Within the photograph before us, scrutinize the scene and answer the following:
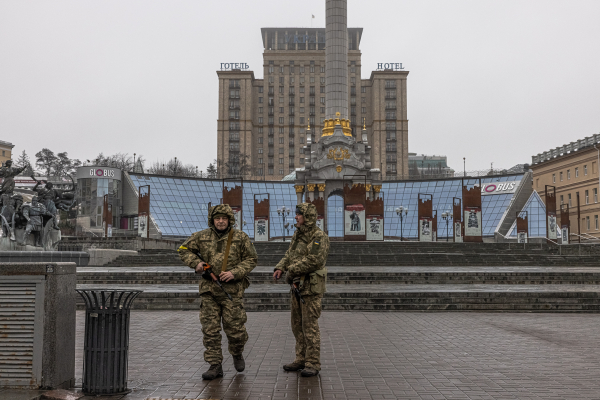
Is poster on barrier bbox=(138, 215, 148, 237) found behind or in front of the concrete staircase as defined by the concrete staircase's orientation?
behind

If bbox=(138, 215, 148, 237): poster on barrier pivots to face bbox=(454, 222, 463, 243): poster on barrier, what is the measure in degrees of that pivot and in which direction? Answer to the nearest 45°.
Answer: approximately 90° to its left

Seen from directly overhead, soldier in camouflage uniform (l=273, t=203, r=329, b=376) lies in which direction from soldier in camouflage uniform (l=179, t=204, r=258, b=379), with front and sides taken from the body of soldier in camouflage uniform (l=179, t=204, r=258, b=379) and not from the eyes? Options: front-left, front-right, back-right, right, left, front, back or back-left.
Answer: left

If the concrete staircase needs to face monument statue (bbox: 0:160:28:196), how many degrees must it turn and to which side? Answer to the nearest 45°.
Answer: approximately 90° to its right

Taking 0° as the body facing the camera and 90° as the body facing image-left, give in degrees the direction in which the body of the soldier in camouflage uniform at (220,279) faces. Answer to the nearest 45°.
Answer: approximately 0°

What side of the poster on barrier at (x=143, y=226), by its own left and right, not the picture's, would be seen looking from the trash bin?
front

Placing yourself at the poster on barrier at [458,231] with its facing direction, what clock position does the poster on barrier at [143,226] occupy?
the poster on barrier at [143,226] is roughly at 2 o'clock from the poster on barrier at [458,231].

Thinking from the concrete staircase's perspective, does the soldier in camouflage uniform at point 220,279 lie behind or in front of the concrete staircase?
in front
